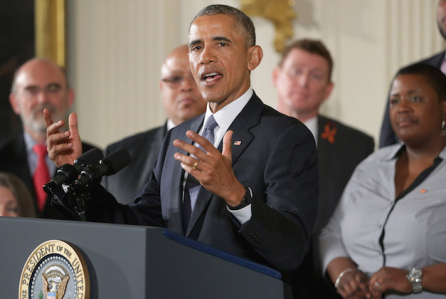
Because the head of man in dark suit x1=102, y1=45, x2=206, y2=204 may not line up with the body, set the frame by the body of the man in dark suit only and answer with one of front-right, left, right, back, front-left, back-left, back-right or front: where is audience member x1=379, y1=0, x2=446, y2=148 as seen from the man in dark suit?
left

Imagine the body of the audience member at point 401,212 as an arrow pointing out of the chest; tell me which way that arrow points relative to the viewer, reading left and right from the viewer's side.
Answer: facing the viewer and to the left of the viewer

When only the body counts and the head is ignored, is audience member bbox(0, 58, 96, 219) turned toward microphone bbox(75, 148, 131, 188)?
yes

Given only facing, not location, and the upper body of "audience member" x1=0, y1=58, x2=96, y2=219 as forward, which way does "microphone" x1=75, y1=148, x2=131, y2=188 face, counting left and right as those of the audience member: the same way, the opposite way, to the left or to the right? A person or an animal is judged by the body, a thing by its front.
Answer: to the left

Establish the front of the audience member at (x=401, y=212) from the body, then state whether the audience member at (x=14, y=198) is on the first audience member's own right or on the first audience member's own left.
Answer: on the first audience member's own right

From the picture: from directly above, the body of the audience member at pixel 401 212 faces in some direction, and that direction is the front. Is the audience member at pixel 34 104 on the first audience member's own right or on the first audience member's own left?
on the first audience member's own right

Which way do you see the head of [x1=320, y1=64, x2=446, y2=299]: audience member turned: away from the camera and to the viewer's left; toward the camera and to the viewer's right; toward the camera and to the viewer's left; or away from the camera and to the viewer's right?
toward the camera and to the viewer's left

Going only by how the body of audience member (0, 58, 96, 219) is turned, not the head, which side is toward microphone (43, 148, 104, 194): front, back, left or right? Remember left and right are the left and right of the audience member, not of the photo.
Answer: front

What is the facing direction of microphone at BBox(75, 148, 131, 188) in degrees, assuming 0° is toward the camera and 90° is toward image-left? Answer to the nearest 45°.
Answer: approximately 270°

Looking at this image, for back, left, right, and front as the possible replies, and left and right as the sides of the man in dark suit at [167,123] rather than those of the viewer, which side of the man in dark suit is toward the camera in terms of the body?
front

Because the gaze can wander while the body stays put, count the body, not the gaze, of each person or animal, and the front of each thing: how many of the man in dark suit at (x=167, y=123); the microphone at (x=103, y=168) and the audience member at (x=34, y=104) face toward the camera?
2

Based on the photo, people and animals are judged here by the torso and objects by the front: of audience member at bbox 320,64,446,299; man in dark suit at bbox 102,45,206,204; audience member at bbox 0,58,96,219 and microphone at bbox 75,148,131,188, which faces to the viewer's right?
the microphone

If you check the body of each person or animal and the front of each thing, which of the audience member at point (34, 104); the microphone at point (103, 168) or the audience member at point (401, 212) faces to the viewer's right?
the microphone

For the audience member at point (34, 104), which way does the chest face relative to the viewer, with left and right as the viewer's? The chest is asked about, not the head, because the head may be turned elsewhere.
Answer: facing the viewer
